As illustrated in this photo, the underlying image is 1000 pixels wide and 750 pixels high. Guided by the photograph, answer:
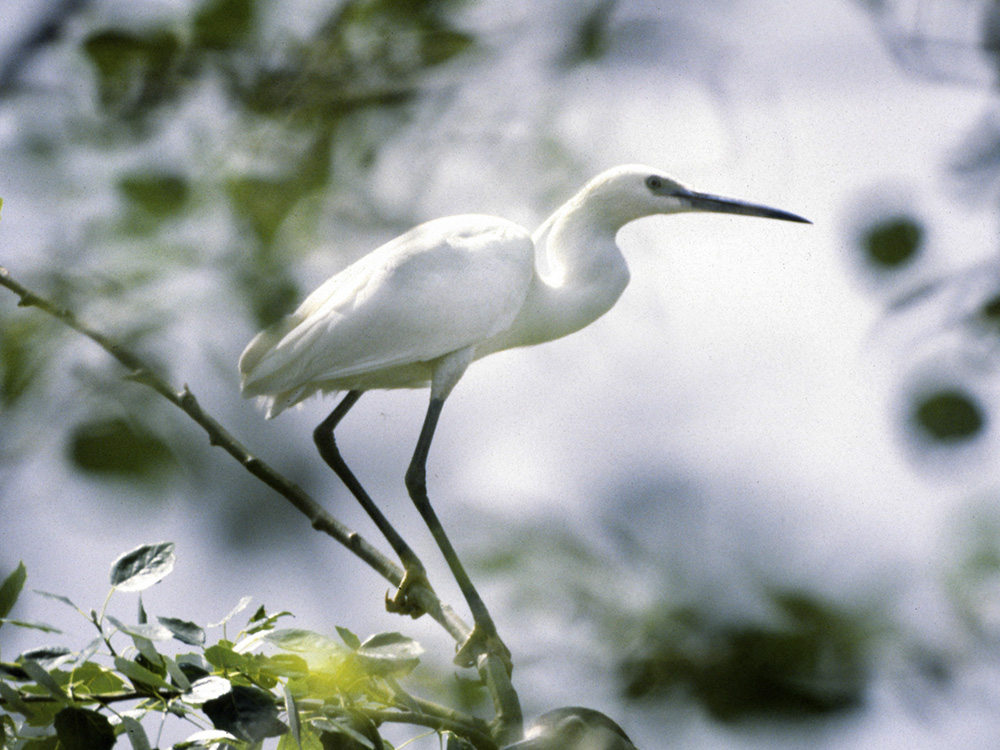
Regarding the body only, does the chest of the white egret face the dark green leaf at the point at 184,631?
no

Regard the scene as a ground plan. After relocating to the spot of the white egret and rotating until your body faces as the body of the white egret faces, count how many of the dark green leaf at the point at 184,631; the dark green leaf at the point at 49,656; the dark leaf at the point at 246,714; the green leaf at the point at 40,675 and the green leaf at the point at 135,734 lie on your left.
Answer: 0

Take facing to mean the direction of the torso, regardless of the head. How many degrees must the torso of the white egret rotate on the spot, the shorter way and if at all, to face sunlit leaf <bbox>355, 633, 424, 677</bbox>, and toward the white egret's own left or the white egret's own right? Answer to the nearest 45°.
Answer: approximately 90° to the white egret's own right

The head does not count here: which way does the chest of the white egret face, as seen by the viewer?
to the viewer's right
